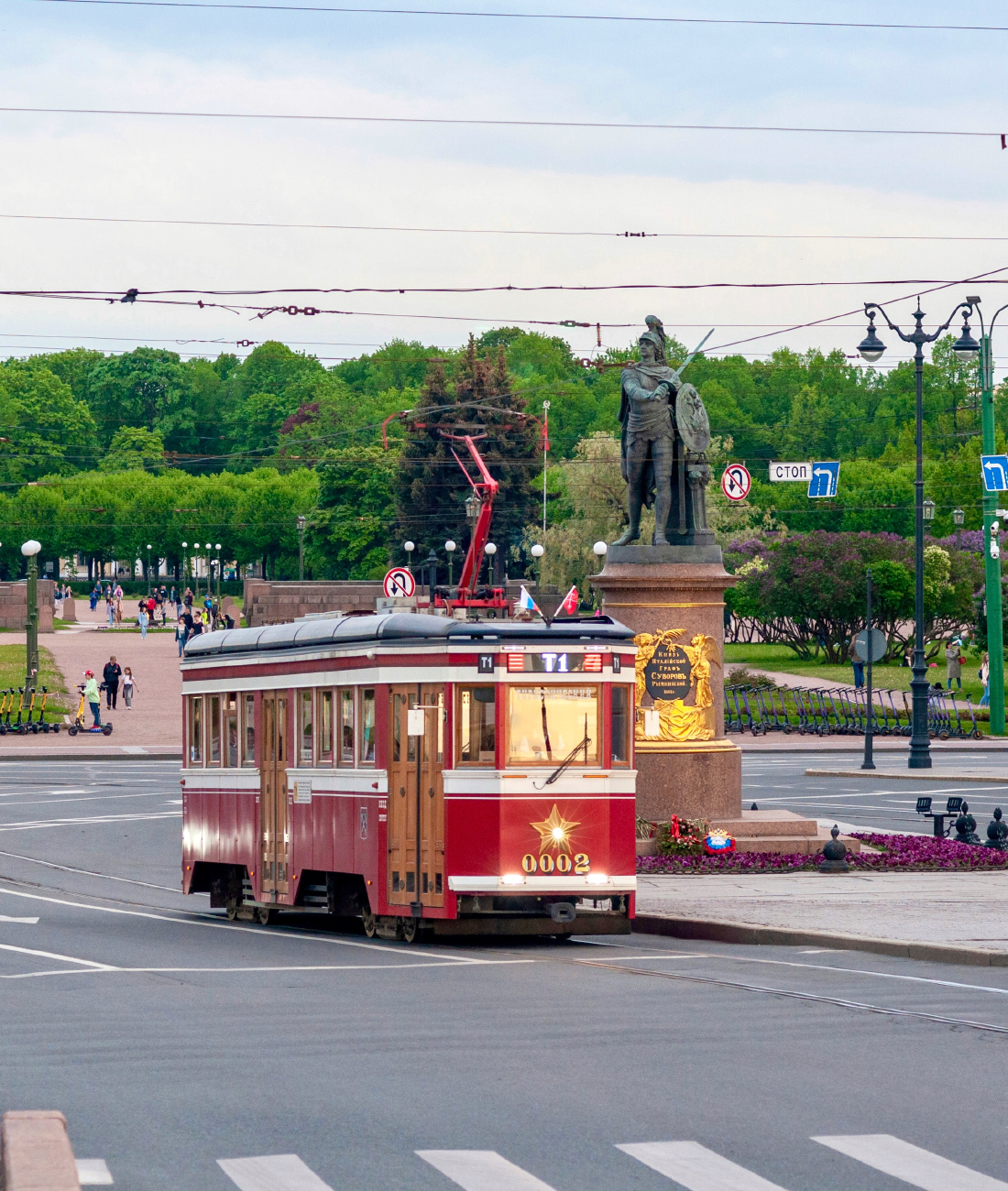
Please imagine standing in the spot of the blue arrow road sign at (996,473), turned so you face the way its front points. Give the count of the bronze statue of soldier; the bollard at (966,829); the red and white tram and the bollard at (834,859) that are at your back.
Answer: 0

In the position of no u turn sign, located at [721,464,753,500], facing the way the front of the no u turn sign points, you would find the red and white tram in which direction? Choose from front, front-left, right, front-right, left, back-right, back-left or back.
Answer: front

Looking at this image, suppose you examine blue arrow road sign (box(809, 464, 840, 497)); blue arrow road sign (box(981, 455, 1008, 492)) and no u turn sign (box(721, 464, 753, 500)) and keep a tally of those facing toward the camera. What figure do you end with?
3

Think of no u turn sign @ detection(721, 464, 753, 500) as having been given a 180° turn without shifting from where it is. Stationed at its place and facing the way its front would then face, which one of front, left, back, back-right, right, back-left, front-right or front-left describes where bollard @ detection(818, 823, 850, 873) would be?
back

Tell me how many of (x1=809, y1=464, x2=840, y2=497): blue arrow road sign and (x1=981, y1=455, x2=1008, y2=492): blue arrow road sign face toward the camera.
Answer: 2

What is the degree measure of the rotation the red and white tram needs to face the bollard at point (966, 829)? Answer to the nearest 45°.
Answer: approximately 90° to its left

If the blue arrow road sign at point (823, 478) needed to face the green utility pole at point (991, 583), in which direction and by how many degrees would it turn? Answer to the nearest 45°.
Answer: approximately 135° to its left

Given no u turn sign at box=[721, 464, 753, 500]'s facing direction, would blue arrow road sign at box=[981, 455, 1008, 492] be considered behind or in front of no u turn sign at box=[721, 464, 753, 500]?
behind

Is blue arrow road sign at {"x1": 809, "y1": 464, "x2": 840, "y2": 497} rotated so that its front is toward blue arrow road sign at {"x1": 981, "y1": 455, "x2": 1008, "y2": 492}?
no

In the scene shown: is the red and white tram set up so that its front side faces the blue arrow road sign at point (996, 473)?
no

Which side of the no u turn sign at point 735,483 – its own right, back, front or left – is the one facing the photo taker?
front

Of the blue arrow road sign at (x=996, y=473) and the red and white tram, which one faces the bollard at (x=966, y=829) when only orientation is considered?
the blue arrow road sign

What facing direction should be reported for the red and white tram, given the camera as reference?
facing the viewer and to the right of the viewer

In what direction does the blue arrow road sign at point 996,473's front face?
toward the camera

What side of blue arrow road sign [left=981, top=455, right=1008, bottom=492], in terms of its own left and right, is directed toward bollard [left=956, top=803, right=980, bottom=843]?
front
